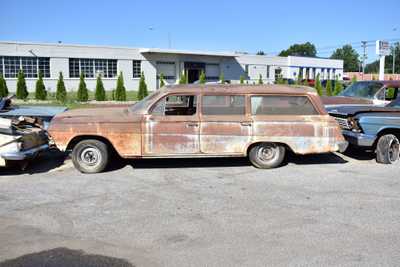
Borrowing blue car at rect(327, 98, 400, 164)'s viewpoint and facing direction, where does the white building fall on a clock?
The white building is roughly at 3 o'clock from the blue car.

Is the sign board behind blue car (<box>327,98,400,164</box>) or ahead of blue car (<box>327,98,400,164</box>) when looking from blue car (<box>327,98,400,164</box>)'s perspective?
behind

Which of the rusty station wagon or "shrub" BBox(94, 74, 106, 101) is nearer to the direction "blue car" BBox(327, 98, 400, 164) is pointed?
the rusty station wagon

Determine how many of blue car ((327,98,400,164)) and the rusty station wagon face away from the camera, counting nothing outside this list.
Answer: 0

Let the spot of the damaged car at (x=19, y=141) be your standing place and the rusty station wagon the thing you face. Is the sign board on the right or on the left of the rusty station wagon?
left

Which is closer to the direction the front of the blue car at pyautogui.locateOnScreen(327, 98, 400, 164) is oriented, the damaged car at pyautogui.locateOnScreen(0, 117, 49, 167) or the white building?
the damaged car

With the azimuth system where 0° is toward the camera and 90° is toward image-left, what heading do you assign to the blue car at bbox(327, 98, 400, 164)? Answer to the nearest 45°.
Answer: approximately 45°

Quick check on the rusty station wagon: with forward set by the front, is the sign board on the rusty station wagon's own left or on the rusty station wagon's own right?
on the rusty station wagon's own right

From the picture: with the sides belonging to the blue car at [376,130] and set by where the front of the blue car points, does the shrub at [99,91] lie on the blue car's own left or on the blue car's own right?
on the blue car's own right

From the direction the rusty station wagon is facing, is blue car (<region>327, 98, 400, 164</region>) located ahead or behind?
behind

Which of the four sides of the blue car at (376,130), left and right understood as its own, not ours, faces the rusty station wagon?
front

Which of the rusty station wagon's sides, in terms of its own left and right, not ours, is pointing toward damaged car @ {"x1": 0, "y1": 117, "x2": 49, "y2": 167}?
front

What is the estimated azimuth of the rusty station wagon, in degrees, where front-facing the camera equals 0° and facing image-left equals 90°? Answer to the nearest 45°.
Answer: approximately 90°
